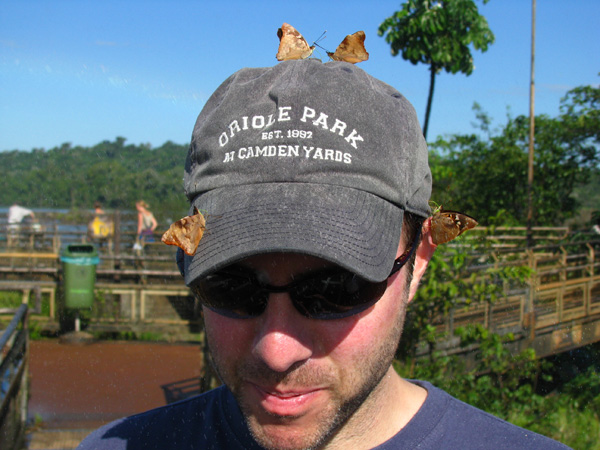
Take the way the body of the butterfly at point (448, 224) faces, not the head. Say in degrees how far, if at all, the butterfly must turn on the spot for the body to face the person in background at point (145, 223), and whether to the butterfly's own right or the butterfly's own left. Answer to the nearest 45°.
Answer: approximately 45° to the butterfly's own right

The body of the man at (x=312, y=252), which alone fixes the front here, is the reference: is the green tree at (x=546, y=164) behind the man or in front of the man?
behind

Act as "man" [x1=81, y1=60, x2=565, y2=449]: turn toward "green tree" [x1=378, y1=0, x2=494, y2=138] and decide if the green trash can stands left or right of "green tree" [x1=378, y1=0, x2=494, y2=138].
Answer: left

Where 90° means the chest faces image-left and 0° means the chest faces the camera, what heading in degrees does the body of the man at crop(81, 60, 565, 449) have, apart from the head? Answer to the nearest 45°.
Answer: approximately 0°

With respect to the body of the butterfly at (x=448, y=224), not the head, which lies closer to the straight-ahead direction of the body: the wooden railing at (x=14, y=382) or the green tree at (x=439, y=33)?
the wooden railing

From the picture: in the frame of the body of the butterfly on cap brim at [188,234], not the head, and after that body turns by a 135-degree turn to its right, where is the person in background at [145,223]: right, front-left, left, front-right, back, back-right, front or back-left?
back-right

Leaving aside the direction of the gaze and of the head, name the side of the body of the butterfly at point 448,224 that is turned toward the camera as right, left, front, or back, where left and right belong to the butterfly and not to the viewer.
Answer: left

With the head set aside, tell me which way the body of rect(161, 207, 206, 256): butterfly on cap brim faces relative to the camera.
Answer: to the viewer's right

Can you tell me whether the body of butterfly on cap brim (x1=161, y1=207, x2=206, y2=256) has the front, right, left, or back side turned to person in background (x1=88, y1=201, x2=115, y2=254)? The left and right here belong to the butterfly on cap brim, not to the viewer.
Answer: left
